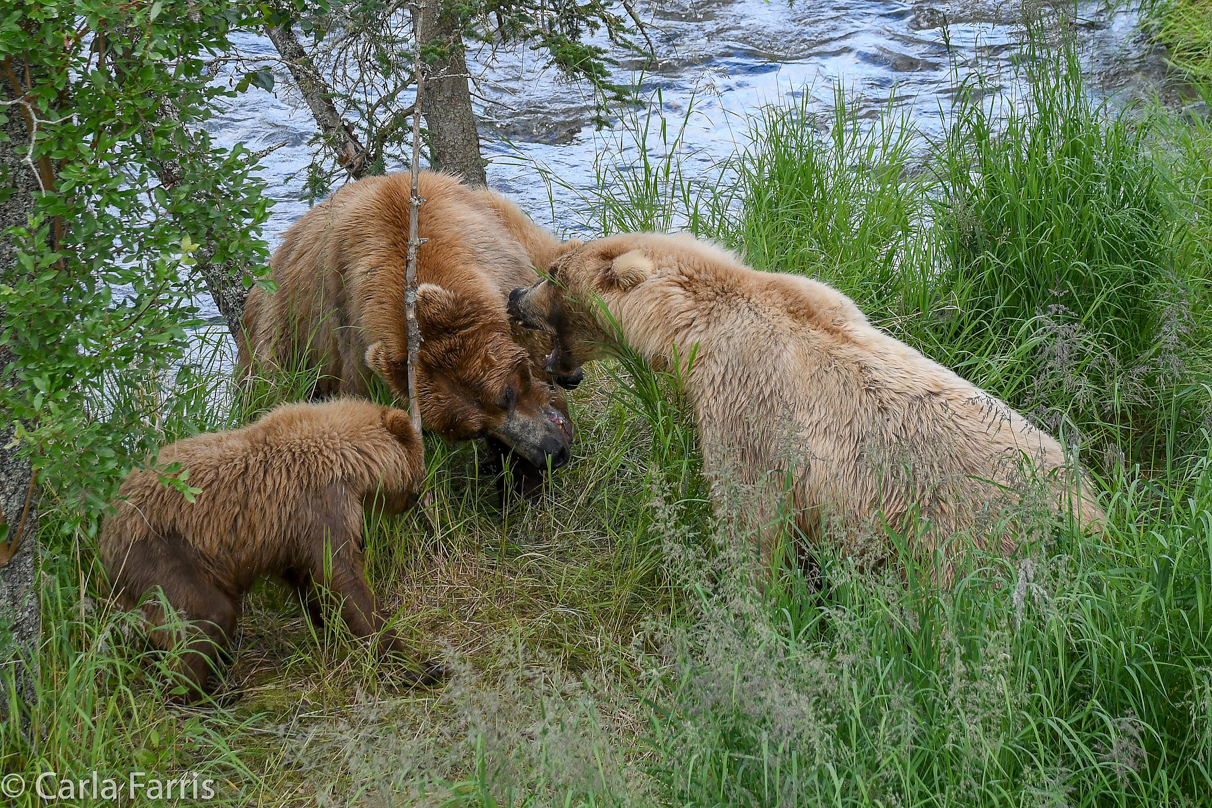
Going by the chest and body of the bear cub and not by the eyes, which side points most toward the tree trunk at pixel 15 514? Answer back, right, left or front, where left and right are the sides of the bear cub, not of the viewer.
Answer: back

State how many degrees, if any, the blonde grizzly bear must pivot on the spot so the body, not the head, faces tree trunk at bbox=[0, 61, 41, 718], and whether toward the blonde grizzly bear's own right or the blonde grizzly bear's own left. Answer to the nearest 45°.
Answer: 0° — it already faces it

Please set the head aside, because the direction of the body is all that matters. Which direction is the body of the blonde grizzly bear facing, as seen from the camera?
to the viewer's left

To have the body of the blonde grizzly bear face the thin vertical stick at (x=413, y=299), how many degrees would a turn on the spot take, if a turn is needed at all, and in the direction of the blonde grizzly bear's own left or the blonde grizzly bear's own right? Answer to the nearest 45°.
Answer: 0° — it already faces it

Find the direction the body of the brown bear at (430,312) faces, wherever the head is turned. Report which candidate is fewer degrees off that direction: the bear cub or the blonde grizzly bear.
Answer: the blonde grizzly bear

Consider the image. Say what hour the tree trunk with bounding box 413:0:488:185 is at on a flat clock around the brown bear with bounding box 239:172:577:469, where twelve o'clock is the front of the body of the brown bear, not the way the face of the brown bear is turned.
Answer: The tree trunk is roughly at 8 o'clock from the brown bear.

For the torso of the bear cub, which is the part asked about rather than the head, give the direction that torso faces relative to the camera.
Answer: to the viewer's right

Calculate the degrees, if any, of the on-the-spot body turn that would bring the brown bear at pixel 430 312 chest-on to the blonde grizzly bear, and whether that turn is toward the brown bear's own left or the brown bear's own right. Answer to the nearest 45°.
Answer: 0° — it already faces it

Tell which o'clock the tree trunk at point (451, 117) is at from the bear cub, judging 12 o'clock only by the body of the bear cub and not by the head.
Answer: The tree trunk is roughly at 10 o'clock from the bear cub.

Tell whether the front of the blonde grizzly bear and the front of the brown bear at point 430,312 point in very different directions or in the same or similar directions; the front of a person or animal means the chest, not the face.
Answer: very different directions

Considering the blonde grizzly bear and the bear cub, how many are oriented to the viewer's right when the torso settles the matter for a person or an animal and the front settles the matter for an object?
1

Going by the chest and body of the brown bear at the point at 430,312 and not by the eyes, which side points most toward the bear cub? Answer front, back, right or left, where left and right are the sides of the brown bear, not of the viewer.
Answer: right
